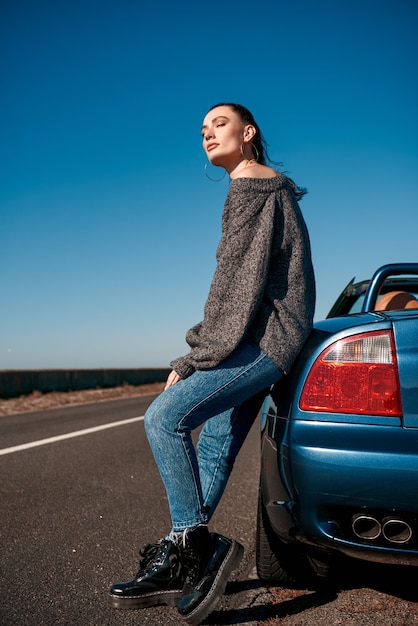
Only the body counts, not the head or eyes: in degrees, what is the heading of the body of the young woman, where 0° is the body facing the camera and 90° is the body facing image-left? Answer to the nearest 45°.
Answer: approximately 90°

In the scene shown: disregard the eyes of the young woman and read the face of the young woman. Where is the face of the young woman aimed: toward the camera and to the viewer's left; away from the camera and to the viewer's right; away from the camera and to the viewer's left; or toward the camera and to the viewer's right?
toward the camera and to the viewer's left

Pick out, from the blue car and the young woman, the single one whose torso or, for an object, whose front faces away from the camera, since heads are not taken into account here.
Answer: the blue car

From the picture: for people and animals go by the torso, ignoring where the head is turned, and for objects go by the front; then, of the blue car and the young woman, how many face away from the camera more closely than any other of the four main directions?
1

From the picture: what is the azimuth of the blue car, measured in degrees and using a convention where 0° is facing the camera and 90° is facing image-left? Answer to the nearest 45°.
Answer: approximately 180°

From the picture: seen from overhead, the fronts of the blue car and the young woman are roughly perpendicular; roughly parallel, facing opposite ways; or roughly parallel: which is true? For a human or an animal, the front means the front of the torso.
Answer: roughly perpendicular
